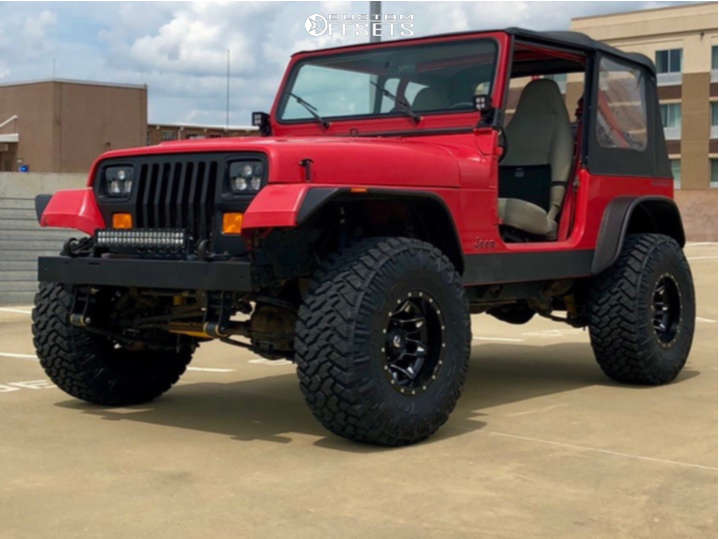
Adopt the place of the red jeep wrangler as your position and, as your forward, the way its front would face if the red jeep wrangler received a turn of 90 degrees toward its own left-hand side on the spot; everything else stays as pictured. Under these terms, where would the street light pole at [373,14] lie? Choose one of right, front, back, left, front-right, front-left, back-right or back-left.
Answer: back-left

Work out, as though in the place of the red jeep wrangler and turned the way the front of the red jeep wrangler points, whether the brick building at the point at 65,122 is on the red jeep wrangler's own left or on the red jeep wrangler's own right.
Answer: on the red jeep wrangler's own right

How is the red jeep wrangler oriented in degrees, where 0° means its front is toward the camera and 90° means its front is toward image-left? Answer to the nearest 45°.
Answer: approximately 45°
